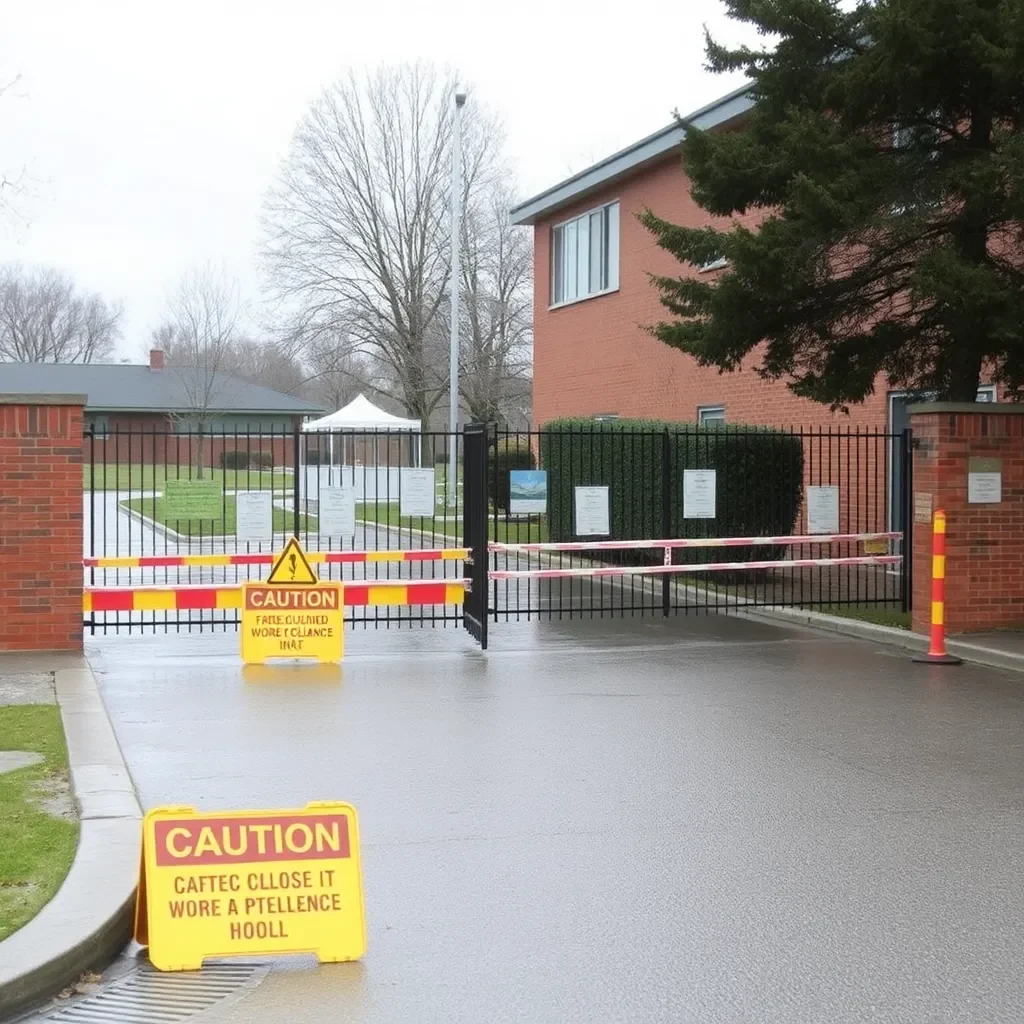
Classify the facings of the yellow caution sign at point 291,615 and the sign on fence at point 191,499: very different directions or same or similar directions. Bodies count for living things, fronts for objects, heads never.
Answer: same or similar directions

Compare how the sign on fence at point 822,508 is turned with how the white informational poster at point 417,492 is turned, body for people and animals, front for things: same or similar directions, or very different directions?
same or similar directions

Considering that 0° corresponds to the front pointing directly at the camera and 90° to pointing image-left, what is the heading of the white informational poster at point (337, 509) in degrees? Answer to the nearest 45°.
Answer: approximately 0°

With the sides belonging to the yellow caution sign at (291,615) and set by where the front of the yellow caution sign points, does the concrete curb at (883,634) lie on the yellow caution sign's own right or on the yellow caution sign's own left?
on the yellow caution sign's own left

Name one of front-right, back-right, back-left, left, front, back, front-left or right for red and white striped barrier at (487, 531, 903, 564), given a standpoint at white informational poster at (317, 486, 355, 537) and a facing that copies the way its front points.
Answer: left

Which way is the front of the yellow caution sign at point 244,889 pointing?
toward the camera

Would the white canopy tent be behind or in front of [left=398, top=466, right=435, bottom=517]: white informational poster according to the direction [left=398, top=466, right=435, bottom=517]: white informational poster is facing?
behind

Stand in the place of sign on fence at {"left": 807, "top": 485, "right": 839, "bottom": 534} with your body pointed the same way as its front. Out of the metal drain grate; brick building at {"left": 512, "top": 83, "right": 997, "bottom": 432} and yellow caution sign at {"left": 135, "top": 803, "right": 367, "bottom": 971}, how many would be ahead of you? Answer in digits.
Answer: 2

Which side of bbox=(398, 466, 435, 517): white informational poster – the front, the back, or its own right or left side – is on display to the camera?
front

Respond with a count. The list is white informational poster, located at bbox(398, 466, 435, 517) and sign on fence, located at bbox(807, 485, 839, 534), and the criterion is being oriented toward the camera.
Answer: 2

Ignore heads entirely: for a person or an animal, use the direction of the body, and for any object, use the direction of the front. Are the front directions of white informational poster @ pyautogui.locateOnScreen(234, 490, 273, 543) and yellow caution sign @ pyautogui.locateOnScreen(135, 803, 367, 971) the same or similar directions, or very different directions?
same or similar directions

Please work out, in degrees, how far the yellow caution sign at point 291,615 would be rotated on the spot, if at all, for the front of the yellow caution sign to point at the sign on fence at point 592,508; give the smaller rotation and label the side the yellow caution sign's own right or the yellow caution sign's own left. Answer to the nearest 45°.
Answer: approximately 135° to the yellow caution sign's own left

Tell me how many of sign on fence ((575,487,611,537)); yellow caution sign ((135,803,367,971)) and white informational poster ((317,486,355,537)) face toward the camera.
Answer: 3

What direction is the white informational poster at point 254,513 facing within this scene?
toward the camera

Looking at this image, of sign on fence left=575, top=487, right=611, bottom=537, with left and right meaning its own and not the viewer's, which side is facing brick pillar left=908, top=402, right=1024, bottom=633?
left

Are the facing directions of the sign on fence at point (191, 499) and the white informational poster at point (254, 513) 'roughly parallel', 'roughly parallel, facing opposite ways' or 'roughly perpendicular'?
roughly parallel
